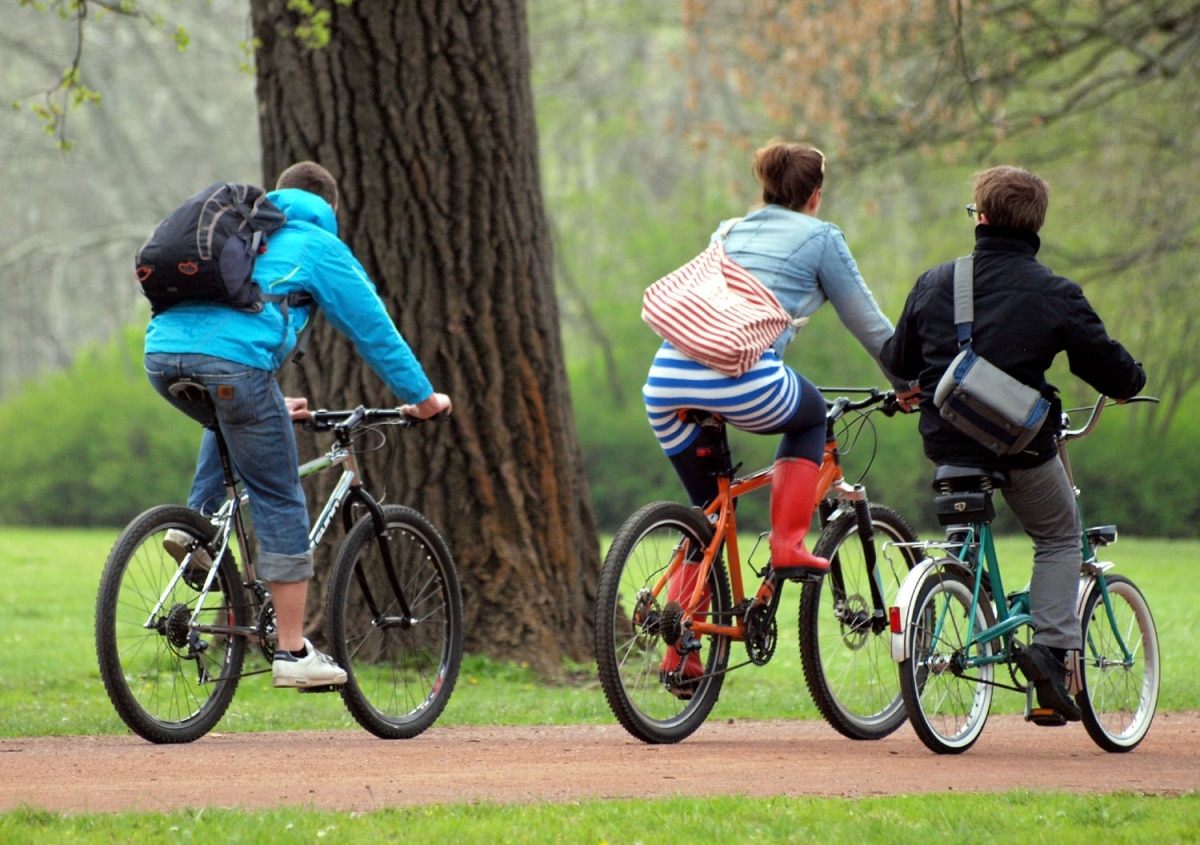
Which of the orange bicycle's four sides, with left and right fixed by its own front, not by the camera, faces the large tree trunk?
left

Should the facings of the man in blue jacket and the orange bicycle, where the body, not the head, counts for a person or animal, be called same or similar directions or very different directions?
same or similar directions

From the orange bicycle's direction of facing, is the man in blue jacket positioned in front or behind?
behind

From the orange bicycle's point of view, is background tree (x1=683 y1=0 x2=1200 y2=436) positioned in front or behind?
in front

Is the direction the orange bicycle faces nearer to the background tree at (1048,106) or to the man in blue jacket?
the background tree

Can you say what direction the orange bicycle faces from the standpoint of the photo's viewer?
facing away from the viewer and to the right of the viewer

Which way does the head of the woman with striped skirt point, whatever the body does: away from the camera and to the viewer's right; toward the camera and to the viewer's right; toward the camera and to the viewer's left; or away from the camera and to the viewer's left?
away from the camera and to the viewer's right

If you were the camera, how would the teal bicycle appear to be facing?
facing away from the viewer and to the right of the viewer

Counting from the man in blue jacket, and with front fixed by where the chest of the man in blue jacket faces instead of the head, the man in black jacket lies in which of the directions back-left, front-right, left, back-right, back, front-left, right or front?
front-right

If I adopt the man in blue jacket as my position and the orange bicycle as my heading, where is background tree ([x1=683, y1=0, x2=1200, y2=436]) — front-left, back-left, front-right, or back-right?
front-left

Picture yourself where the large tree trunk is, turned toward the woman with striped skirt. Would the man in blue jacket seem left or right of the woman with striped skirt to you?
right

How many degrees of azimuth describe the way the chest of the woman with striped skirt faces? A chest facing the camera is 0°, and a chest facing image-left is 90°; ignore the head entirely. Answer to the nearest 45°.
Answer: approximately 225°

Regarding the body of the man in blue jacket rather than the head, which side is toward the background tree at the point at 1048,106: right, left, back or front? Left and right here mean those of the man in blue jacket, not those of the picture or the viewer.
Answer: front

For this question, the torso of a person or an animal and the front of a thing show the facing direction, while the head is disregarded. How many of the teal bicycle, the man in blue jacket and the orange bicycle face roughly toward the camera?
0

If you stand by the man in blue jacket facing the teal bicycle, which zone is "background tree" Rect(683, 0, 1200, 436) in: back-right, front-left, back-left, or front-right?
front-left

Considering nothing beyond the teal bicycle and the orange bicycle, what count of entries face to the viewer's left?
0

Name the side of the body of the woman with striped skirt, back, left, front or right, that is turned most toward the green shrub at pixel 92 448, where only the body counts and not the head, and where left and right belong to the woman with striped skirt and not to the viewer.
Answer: left

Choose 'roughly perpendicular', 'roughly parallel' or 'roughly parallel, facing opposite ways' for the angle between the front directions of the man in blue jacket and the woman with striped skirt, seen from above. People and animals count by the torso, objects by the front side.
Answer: roughly parallel

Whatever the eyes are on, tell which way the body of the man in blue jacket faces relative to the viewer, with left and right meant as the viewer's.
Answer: facing away from the viewer and to the right of the viewer
